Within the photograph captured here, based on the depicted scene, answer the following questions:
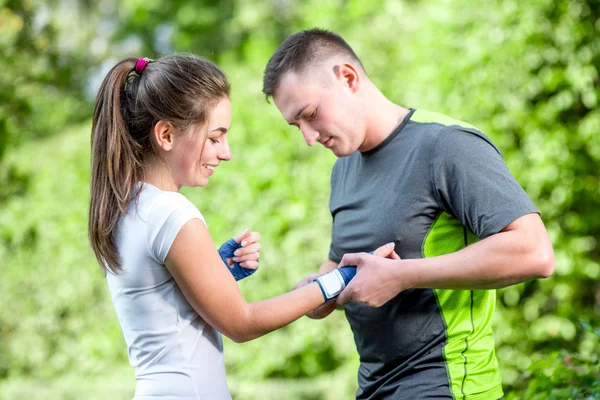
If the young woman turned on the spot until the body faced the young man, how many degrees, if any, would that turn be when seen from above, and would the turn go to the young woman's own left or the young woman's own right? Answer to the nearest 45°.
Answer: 0° — they already face them

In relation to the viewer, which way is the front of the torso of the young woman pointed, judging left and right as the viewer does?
facing to the right of the viewer

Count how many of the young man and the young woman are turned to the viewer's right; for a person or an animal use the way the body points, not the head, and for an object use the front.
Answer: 1

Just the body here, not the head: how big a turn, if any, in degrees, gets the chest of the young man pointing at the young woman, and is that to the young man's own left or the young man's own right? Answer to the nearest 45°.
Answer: approximately 45° to the young man's own right

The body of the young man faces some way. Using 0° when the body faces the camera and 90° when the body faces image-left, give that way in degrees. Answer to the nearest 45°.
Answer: approximately 45°

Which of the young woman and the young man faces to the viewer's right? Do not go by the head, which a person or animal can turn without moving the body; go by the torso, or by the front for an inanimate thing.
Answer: the young woman
